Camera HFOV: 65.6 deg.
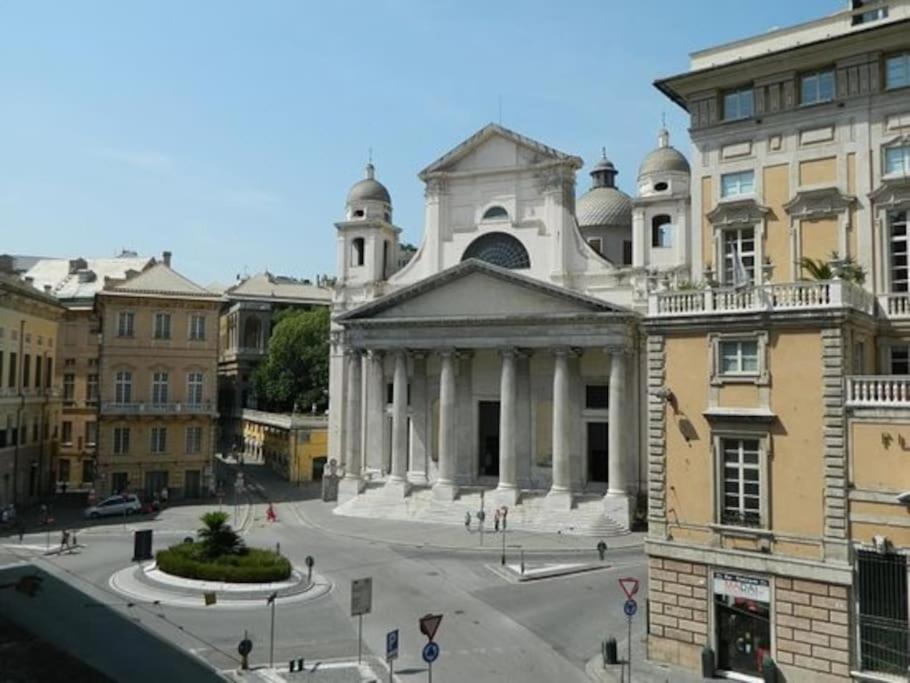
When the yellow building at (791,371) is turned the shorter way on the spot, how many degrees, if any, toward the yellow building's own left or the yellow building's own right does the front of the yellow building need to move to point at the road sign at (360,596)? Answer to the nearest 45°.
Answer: approximately 45° to the yellow building's own right

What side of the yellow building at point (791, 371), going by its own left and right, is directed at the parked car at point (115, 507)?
right

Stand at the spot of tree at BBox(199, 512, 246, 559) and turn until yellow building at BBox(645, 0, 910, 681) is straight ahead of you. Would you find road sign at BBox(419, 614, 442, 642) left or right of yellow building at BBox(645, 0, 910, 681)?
right

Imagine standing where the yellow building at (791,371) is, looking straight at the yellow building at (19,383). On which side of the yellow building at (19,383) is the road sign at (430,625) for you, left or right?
left

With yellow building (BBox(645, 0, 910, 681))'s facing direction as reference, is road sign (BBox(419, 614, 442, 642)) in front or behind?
in front

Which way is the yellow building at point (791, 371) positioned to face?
toward the camera

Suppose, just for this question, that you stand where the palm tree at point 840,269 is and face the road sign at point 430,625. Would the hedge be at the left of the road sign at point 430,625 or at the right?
right

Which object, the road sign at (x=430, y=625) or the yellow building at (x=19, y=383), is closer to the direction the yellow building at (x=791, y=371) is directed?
the road sign

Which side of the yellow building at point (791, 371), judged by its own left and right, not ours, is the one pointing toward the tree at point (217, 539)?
right

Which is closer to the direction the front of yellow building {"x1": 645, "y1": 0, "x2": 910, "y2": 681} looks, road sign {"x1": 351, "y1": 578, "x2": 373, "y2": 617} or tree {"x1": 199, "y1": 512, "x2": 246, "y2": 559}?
the road sign

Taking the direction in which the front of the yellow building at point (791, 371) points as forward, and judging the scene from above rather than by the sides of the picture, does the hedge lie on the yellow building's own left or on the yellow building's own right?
on the yellow building's own right
